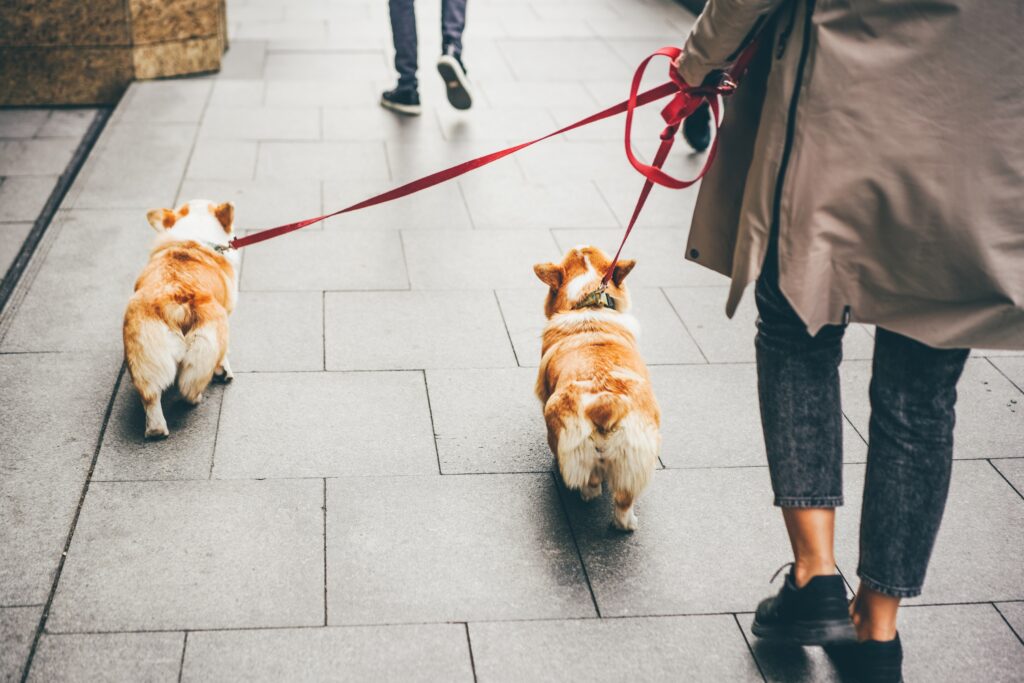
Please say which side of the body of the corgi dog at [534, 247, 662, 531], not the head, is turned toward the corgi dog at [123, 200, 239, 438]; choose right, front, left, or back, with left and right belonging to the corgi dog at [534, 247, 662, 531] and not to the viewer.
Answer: left

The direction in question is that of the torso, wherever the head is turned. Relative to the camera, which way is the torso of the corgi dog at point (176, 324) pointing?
away from the camera

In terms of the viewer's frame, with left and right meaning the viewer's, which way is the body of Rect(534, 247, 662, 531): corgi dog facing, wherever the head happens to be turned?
facing away from the viewer

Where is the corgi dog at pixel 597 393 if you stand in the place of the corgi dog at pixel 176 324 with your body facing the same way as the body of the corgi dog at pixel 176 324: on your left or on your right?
on your right

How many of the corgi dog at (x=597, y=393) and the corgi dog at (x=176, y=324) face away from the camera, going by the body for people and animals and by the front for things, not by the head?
2
